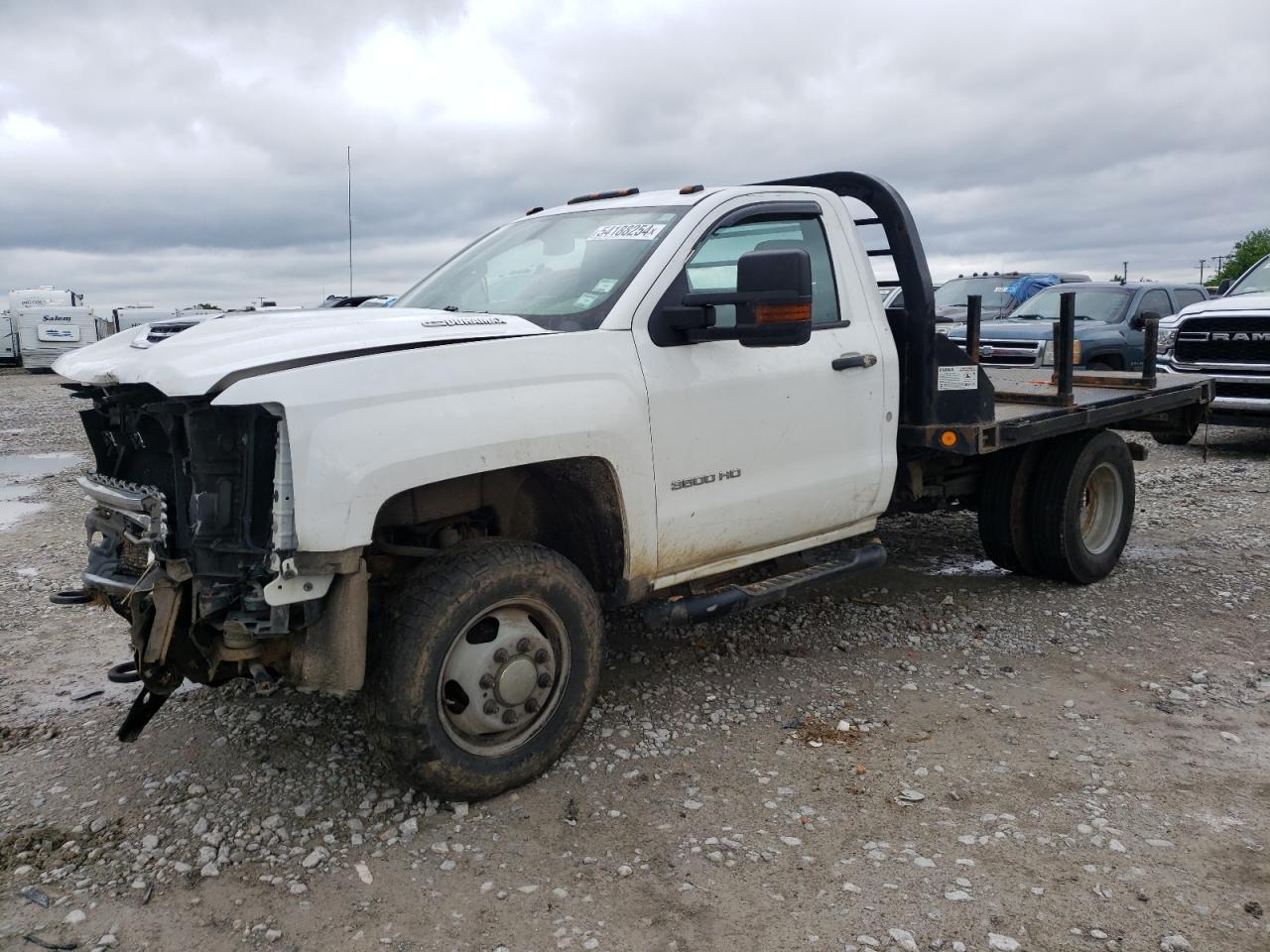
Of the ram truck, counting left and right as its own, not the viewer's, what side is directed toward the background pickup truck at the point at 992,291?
right

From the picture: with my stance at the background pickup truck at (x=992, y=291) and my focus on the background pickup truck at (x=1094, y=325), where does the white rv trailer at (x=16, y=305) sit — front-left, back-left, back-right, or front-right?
back-right

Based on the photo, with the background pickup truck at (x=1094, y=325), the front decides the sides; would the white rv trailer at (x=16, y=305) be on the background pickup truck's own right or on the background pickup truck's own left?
on the background pickup truck's own right

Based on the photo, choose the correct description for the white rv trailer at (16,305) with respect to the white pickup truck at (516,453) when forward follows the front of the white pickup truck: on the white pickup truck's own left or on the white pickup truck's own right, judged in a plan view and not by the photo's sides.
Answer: on the white pickup truck's own right

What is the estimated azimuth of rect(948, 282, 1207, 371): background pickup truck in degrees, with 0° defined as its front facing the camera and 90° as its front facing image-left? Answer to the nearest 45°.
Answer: approximately 45°

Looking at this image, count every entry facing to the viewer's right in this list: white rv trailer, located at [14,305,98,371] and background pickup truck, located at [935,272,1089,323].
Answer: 0

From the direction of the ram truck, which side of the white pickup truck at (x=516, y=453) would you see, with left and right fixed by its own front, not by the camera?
back

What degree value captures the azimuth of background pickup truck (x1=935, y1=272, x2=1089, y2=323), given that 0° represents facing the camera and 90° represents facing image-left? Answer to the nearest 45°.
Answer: approximately 45°

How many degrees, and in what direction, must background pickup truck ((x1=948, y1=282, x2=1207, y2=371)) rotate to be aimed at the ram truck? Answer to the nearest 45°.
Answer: approximately 90° to its left

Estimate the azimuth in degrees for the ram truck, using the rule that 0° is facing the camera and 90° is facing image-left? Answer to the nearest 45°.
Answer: approximately 45°

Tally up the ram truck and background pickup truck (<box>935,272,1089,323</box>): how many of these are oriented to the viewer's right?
0

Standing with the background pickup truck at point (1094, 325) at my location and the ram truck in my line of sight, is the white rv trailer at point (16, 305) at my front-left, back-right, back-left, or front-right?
back-right

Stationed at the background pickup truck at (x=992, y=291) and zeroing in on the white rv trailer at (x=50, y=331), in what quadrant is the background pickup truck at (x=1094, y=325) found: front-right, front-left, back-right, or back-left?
back-left
